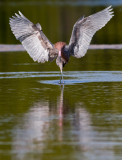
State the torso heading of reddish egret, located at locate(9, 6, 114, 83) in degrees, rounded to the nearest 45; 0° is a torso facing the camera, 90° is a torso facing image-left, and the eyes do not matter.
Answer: approximately 0°
